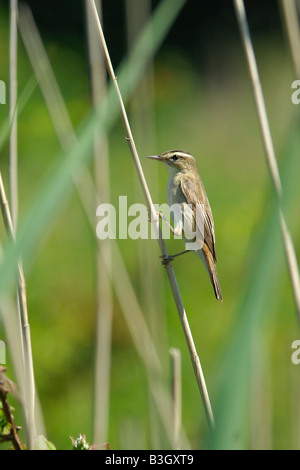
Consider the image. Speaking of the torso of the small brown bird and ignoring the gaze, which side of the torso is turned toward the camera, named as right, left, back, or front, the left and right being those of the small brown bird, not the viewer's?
left

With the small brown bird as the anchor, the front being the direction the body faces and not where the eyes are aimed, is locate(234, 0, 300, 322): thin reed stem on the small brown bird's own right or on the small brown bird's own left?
on the small brown bird's own left
